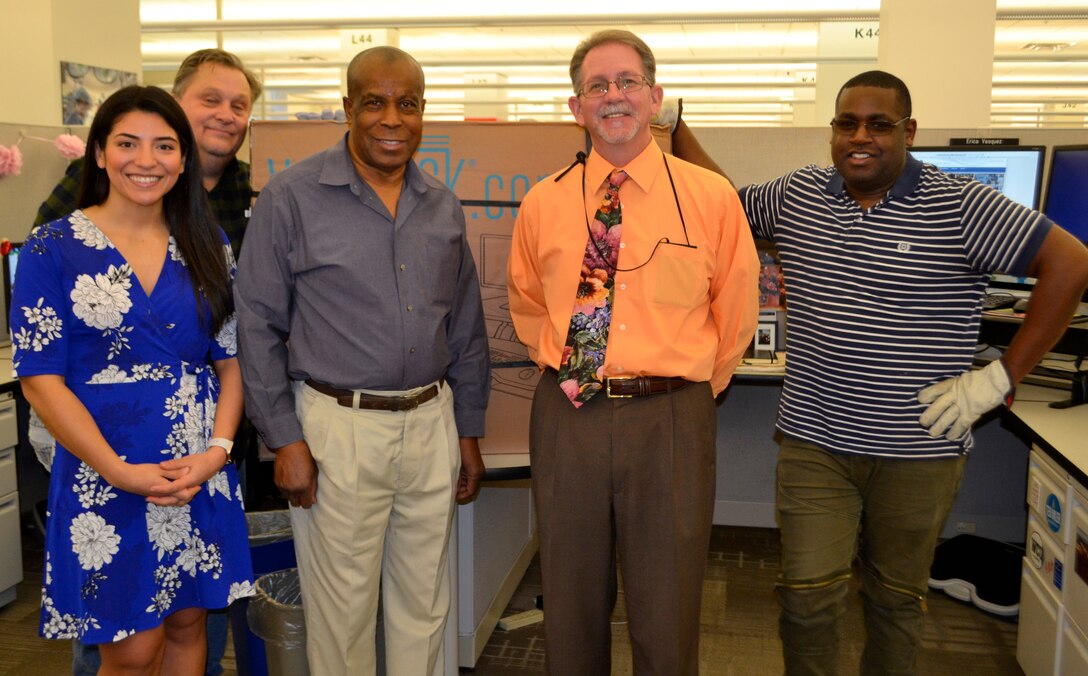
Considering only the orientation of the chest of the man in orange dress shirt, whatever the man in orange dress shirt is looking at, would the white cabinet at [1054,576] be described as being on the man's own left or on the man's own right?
on the man's own left

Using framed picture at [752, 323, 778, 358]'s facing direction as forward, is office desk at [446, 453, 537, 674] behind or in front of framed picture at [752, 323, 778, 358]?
in front

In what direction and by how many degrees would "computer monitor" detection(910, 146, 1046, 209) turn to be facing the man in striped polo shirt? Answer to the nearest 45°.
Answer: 0° — it already faces them

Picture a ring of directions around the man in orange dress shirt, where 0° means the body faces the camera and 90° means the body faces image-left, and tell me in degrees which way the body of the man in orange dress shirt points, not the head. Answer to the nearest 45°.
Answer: approximately 0°

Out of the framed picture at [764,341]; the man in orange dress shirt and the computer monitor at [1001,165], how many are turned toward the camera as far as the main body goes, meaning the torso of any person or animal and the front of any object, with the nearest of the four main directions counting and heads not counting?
3

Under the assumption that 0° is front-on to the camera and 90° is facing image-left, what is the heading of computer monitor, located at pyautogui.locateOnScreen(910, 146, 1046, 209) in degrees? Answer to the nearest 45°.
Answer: approximately 0°

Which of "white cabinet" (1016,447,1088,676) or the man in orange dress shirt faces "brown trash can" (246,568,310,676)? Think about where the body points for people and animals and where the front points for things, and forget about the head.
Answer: the white cabinet

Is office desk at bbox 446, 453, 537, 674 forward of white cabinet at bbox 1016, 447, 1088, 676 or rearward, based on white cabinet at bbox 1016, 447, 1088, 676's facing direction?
forward

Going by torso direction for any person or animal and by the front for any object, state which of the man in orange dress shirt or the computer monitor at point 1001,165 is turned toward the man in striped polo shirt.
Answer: the computer monitor

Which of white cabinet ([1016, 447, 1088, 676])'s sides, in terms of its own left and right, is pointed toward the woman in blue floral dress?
front

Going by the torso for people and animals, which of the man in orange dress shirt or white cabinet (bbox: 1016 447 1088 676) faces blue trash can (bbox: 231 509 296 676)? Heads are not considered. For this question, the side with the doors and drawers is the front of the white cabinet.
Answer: the white cabinet

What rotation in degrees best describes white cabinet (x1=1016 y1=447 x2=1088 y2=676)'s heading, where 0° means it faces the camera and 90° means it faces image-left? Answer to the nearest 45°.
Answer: approximately 45°
